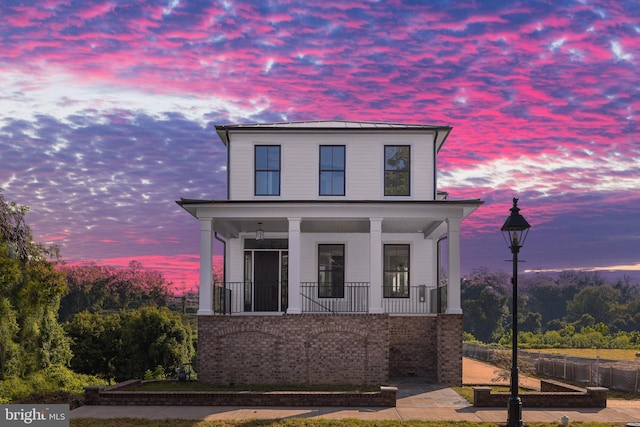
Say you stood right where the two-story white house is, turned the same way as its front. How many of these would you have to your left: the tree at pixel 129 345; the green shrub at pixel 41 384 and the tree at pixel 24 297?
0

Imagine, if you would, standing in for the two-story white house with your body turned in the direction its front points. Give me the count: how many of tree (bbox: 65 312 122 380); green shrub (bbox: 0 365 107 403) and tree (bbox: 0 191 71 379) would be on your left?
0

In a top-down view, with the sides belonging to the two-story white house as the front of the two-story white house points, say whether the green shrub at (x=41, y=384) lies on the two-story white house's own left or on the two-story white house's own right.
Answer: on the two-story white house's own right

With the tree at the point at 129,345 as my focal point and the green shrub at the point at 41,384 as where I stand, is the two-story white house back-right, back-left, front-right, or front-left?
front-right

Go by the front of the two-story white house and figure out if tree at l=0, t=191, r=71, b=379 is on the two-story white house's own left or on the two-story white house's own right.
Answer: on the two-story white house's own right

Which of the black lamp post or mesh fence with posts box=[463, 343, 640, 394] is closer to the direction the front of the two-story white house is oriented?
the black lamp post

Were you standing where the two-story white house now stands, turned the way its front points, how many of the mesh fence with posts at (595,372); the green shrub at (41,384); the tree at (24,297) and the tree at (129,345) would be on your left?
1

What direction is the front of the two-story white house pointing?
toward the camera

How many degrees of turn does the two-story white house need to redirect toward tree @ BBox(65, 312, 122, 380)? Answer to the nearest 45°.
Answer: approximately 135° to its right

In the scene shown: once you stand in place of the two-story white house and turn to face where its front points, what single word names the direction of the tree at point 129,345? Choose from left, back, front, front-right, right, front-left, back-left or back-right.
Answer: back-right

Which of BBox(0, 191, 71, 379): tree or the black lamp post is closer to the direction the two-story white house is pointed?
the black lamp post

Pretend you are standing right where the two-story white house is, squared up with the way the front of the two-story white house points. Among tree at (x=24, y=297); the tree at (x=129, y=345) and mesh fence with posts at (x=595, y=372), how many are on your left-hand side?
1

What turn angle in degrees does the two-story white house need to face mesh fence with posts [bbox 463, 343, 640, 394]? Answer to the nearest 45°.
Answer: approximately 90° to its left
